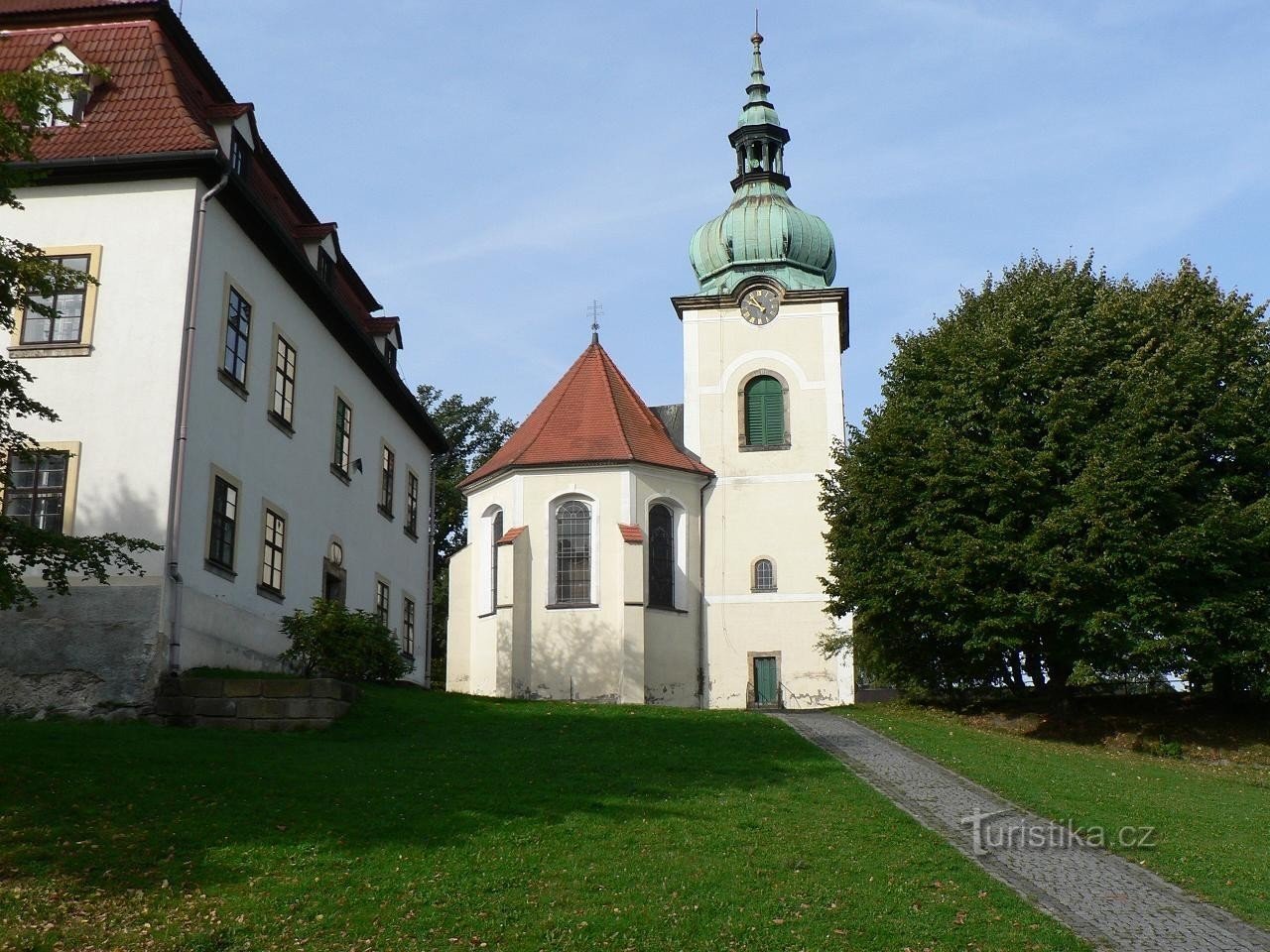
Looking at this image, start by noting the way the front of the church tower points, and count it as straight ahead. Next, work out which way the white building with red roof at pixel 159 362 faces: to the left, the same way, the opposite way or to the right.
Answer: to the left

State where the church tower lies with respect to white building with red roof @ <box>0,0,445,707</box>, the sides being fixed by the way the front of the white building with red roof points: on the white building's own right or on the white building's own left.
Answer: on the white building's own left

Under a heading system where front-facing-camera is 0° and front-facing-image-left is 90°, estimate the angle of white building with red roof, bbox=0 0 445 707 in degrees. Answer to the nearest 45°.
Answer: approximately 315°

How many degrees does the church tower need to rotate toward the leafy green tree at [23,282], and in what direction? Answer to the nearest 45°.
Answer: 0° — it already faces it

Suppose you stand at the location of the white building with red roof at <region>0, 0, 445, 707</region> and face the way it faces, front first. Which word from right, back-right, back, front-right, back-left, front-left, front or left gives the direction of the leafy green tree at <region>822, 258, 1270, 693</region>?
front-left
